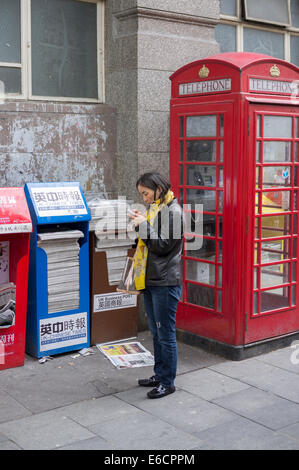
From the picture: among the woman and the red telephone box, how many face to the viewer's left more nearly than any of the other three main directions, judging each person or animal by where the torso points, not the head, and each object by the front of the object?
1

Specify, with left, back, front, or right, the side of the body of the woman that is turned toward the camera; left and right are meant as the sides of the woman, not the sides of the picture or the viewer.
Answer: left

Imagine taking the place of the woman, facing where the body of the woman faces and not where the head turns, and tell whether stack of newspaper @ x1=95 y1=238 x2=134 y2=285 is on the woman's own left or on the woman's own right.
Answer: on the woman's own right

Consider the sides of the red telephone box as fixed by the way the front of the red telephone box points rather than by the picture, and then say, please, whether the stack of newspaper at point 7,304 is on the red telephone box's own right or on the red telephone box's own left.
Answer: on the red telephone box's own right

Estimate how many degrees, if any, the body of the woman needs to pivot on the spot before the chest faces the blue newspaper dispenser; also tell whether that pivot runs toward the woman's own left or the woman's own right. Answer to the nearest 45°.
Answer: approximately 45° to the woman's own right

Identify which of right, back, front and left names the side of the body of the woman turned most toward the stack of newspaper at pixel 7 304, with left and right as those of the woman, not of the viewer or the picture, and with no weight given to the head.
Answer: front

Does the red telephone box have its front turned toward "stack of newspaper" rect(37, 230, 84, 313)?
no

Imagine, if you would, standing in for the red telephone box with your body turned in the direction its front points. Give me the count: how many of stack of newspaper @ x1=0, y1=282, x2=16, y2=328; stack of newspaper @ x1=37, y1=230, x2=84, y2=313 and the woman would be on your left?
0

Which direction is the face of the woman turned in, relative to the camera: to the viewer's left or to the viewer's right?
to the viewer's left

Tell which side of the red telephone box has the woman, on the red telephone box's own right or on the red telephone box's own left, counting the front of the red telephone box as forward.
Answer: on the red telephone box's own right

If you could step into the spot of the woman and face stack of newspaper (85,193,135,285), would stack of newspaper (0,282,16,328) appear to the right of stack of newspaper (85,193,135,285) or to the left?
left
